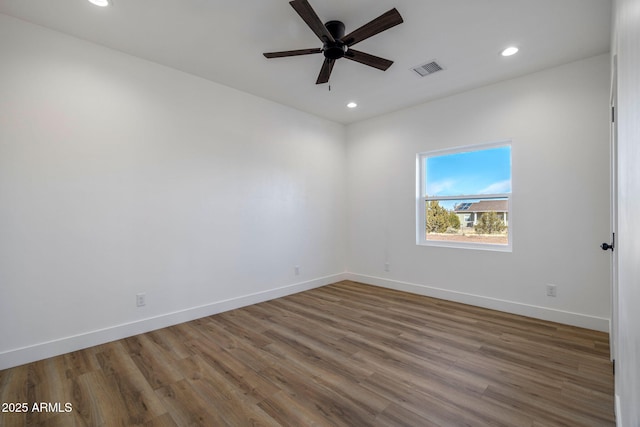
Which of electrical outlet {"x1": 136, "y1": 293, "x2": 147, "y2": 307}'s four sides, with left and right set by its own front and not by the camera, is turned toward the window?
left

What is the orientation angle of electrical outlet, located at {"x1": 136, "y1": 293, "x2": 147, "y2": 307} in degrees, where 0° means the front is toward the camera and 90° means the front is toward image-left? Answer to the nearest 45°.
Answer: approximately 0°

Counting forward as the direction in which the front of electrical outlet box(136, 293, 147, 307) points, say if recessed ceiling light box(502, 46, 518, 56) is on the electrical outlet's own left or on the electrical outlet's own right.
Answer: on the electrical outlet's own left

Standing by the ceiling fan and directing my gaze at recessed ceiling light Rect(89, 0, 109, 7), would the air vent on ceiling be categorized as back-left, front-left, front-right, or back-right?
back-right

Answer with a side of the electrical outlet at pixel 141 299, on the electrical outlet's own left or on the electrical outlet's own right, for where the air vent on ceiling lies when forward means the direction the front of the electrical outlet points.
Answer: on the electrical outlet's own left
